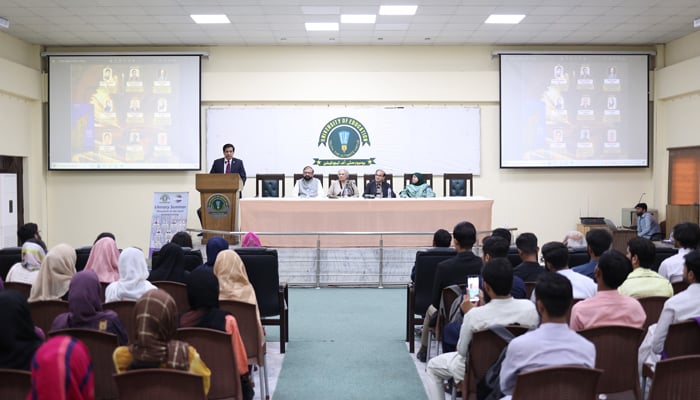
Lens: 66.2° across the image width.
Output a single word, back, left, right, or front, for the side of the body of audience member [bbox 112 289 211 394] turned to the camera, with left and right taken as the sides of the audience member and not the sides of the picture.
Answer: back

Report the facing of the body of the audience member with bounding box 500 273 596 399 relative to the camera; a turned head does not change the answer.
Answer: away from the camera

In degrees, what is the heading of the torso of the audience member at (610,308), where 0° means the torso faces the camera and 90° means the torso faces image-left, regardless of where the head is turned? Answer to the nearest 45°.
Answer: approximately 180°

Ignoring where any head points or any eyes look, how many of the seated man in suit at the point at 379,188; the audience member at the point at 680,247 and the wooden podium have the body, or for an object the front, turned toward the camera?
2

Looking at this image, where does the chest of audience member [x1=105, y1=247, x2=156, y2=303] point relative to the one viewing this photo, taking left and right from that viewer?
facing away from the viewer

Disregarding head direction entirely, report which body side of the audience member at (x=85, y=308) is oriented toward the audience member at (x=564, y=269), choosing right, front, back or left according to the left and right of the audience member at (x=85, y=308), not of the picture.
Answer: right

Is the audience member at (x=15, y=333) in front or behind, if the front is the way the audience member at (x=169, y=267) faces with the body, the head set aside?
behind

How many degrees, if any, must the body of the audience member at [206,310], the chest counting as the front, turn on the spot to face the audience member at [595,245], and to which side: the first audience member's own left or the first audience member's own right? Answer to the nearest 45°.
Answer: approximately 90° to the first audience member's own right

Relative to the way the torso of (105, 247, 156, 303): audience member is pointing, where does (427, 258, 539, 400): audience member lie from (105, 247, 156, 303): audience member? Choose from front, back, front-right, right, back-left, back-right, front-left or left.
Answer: back-right

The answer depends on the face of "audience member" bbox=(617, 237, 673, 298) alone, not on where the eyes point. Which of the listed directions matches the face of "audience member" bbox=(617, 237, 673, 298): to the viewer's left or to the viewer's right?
to the viewer's left

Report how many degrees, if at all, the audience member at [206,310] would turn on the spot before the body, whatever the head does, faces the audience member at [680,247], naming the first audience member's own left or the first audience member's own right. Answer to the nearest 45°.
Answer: approximately 90° to the first audience member's own right

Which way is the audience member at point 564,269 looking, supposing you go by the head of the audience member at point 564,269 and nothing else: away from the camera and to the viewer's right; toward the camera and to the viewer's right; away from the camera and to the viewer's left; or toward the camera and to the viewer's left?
away from the camera and to the viewer's left

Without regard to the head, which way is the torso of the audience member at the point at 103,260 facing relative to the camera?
away from the camera

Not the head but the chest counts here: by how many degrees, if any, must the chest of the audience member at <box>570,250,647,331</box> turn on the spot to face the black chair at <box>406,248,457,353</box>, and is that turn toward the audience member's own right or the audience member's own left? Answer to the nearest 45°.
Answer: approximately 45° to the audience member's own left

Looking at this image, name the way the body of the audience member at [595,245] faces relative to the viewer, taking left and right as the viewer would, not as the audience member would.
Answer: facing away from the viewer and to the left of the viewer

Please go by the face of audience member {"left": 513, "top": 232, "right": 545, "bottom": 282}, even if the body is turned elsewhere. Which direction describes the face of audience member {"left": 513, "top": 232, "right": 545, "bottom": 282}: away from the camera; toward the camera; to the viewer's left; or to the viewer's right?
away from the camera

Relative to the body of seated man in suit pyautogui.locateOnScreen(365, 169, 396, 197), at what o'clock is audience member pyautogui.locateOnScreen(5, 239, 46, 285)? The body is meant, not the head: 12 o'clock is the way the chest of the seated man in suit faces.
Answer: The audience member is roughly at 1 o'clock from the seated man in suit.

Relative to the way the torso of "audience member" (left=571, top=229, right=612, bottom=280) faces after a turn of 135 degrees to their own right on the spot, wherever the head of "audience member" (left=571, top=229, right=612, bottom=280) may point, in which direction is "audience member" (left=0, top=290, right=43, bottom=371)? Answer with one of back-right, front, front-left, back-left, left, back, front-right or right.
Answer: back-right
